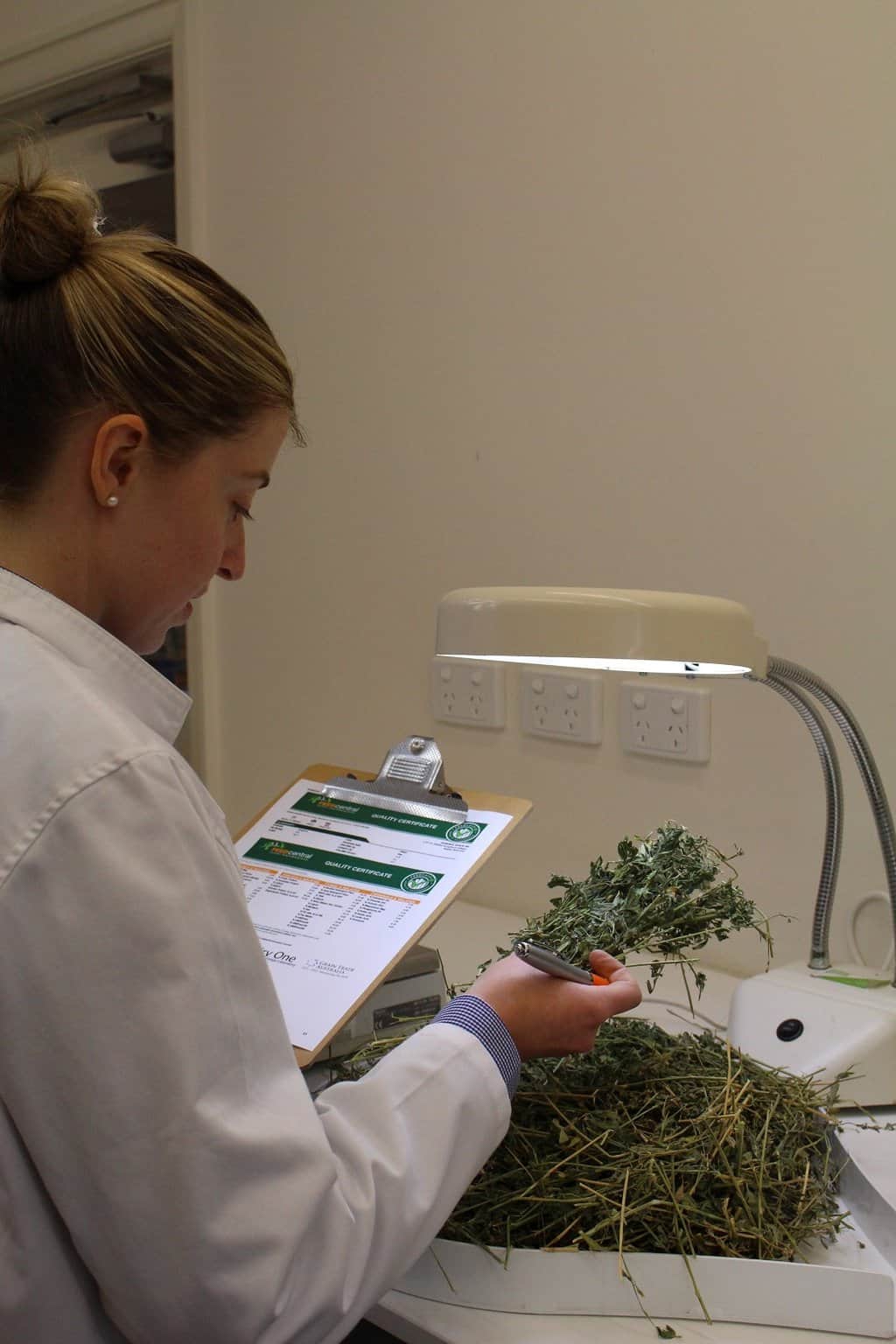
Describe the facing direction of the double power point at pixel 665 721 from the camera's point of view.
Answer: facing the viewer and to the left of the viewer

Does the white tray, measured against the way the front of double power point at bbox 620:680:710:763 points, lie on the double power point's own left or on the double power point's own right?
on the double power point's own left

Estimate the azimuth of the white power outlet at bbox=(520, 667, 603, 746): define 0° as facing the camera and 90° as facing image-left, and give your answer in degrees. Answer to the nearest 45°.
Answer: approximately 45°

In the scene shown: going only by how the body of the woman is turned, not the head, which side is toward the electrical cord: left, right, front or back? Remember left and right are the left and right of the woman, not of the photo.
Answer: front

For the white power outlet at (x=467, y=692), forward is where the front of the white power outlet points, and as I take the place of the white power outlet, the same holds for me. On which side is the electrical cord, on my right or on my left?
on my left

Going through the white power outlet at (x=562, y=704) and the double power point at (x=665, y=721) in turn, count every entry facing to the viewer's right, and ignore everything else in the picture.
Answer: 0

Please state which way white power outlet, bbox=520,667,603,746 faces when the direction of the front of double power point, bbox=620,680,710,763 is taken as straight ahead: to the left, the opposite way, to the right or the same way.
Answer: the same way

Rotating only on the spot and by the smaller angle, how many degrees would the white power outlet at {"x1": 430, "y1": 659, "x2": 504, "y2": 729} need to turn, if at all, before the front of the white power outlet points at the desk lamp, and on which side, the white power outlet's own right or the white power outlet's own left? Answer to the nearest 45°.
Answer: approximately 45° to the white power outlet's own left

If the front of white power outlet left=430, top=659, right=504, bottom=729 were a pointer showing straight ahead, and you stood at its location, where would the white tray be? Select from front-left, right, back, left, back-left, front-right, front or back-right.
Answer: front-left

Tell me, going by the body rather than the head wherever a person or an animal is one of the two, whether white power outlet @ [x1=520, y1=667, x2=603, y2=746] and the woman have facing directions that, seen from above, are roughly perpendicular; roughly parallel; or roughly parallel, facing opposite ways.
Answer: roughly parallel, facing opposite ways

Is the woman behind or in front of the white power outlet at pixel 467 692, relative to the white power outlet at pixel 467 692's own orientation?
in front

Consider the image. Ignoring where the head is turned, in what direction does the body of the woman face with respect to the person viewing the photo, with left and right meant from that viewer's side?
facing away from the viewer and to the right of the viewer

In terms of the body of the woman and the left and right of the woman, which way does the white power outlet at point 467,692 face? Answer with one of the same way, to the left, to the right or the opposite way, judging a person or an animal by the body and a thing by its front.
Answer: the opposite way
